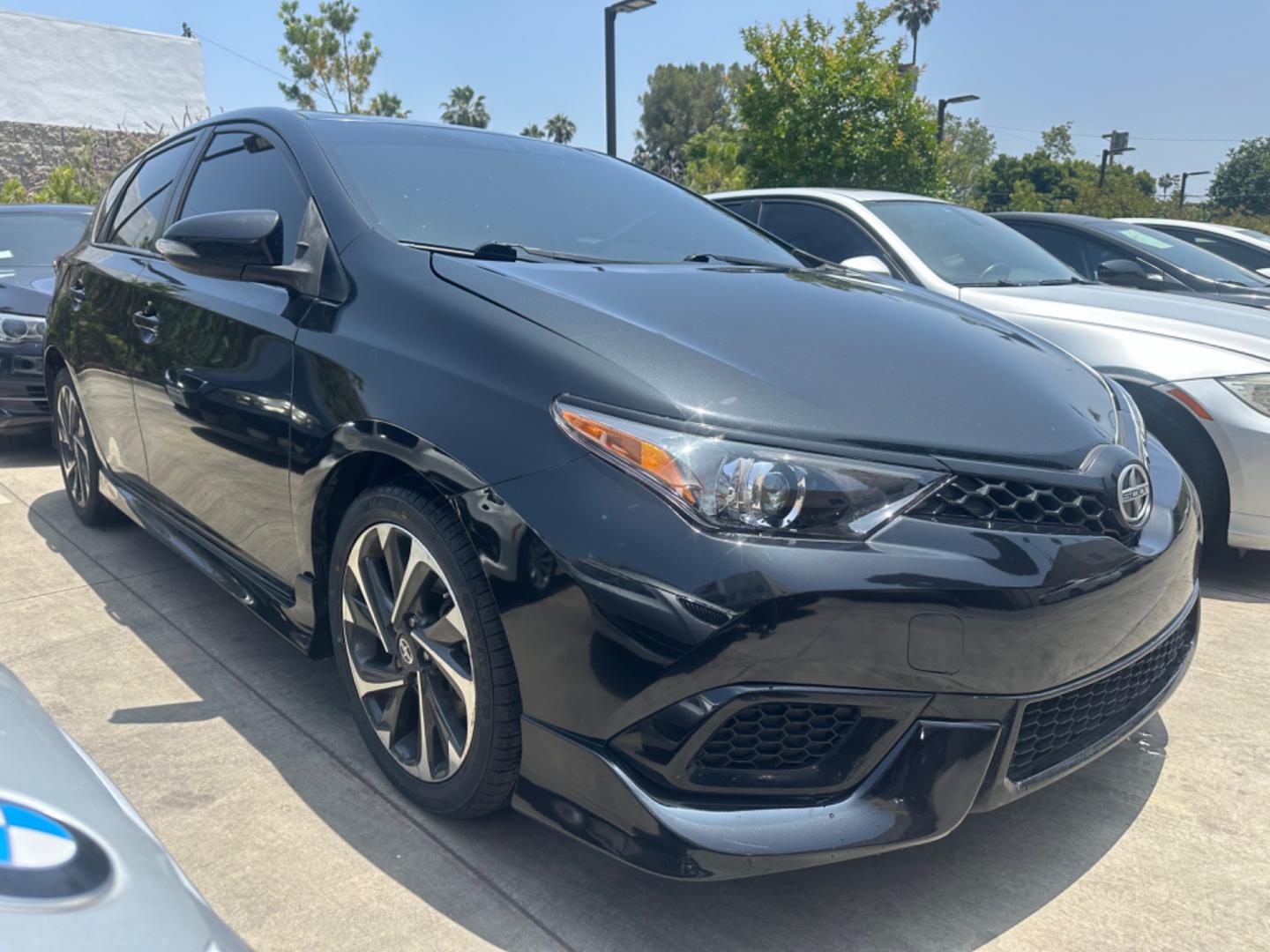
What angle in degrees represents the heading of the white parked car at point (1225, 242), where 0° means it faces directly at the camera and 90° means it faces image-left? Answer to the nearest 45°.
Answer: approximately 315°

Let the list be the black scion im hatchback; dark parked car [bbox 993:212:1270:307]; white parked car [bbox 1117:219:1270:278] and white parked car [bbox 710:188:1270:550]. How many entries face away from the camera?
0

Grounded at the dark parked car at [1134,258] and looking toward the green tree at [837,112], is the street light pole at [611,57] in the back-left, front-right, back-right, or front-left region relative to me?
front-left

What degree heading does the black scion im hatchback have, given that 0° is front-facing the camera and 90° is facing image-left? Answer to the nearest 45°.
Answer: approximately 315°

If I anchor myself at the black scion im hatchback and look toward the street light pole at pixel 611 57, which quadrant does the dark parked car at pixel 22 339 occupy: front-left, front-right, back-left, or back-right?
front-left

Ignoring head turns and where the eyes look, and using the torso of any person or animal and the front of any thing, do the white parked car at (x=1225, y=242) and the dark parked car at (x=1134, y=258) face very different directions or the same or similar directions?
same or similar directions

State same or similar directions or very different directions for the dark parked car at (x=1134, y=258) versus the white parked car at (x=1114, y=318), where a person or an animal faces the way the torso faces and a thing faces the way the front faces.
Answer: same or similar directions

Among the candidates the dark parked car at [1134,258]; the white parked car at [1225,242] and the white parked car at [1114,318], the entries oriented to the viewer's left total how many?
0

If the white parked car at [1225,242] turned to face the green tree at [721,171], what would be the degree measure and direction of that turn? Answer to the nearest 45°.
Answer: approximately 180°

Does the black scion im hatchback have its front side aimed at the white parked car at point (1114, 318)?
no

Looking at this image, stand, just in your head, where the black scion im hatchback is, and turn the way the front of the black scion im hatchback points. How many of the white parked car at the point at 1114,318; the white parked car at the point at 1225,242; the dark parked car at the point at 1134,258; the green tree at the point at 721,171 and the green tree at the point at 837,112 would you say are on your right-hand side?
0

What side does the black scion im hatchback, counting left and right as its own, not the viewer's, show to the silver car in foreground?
right

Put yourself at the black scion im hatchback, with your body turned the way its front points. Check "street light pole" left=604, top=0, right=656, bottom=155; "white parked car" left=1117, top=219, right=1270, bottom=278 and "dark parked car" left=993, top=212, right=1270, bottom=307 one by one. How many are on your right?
0

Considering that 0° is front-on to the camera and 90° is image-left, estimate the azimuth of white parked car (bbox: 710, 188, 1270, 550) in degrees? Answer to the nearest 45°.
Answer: approximately 315°

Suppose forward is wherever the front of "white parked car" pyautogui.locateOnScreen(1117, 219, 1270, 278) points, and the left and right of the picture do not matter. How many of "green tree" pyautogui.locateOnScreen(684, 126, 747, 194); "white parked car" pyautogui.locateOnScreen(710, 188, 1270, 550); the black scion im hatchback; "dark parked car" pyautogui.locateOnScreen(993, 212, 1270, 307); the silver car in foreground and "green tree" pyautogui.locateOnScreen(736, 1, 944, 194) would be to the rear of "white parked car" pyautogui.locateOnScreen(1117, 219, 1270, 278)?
2

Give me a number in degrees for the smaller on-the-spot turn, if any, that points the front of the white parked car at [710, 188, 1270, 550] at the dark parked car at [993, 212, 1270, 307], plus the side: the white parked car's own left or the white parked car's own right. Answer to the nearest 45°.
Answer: approximately 135° to the white parked car's own left

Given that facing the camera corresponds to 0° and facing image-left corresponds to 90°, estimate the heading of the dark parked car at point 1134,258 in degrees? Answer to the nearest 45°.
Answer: approximately 315°

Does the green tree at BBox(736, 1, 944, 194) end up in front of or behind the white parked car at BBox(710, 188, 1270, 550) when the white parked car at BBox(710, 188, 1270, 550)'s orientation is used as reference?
behind

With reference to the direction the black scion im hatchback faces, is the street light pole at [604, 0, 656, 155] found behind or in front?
behind
